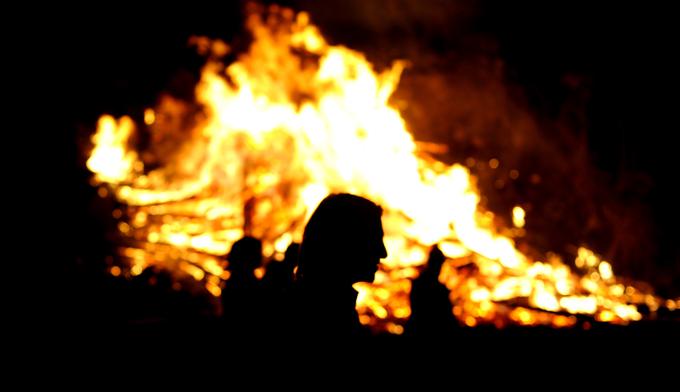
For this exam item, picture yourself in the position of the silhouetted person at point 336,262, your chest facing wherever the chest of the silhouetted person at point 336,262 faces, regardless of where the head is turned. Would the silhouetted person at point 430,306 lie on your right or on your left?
on your left

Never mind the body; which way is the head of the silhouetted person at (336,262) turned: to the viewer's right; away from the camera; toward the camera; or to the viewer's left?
to the viewer's right

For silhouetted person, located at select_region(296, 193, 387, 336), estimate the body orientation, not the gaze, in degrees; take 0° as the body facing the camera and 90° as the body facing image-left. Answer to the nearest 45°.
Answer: approximately 270°

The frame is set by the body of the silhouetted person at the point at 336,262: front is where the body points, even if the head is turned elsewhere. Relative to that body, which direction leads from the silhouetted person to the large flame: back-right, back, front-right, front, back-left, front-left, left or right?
left

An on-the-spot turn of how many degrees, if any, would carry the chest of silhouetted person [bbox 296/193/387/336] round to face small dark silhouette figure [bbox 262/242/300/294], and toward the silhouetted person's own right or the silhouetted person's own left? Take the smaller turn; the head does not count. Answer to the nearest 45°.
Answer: approximately 90° to the silhouetted person's own left
